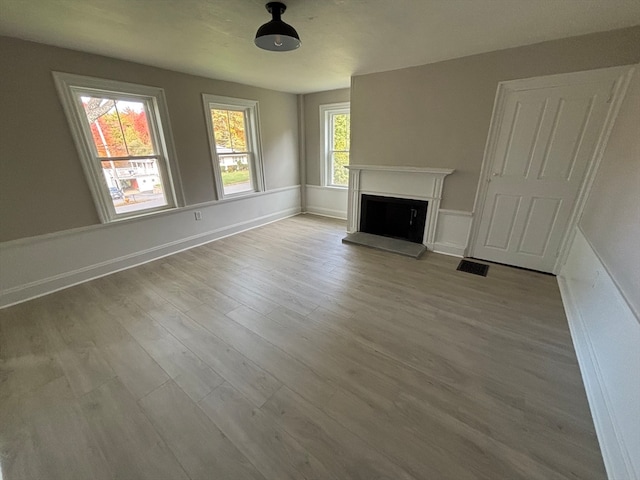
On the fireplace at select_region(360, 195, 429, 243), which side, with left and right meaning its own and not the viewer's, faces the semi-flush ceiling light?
front

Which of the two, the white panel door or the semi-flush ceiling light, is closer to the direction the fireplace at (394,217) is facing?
the semi-flush ceiling light

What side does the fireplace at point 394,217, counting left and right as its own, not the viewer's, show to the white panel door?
left

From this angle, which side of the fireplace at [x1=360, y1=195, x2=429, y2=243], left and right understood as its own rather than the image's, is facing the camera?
front
